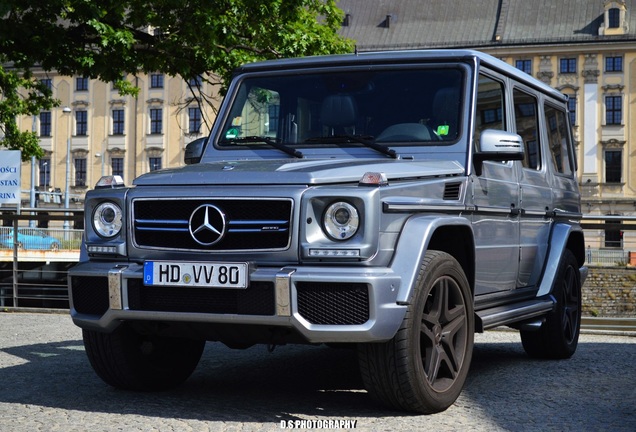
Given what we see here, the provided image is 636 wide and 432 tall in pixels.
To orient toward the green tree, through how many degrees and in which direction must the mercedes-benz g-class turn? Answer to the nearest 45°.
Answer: approximately 135° to its right

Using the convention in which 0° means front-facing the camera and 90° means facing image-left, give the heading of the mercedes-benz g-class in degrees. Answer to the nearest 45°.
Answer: approximately 45°
